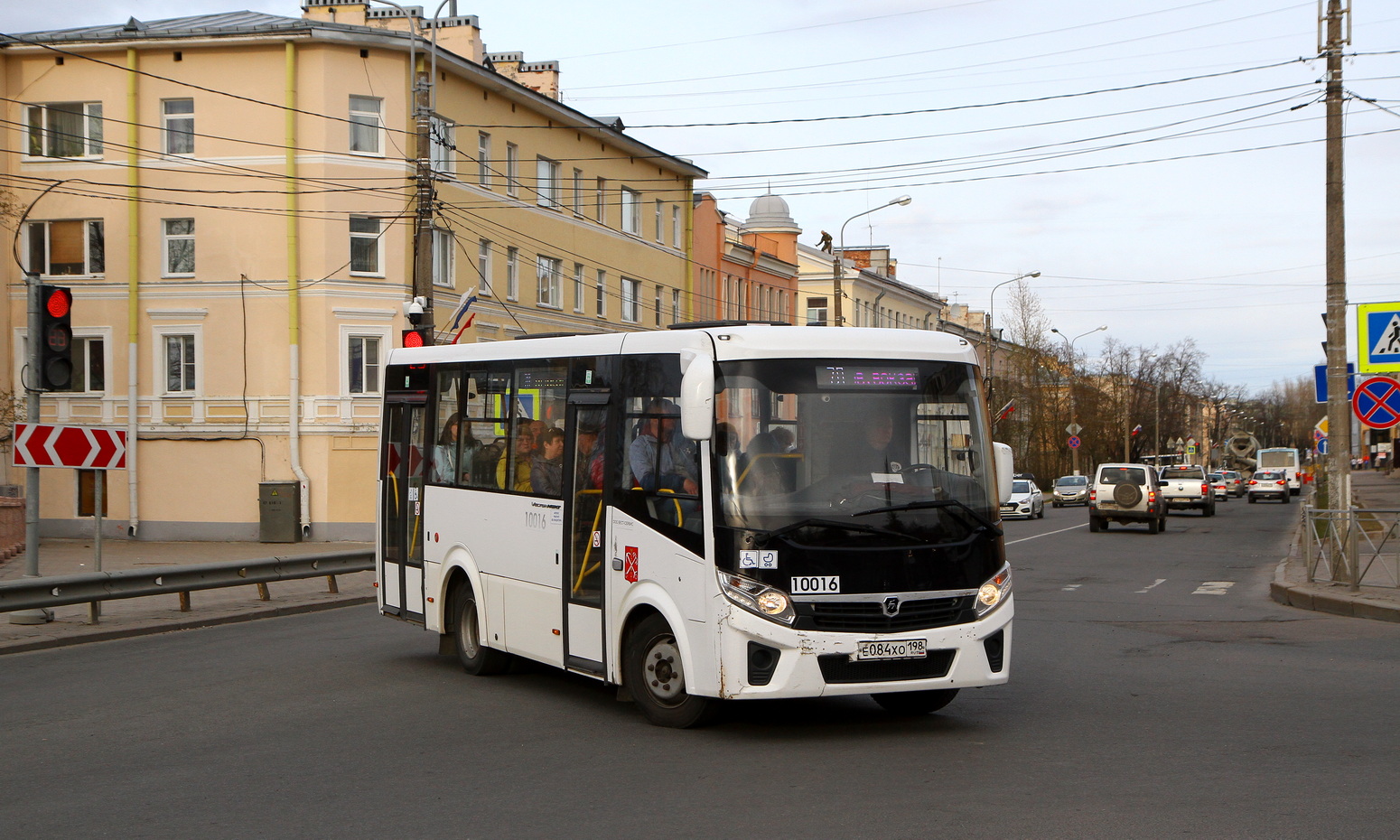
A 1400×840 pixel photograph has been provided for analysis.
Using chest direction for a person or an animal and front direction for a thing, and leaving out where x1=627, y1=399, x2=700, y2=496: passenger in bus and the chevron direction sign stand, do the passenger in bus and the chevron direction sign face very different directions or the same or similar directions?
same or similar directions

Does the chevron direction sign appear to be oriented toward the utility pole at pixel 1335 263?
no

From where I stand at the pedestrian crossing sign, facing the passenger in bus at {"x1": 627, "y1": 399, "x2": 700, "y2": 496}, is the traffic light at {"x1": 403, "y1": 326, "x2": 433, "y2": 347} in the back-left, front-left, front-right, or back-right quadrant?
front-right

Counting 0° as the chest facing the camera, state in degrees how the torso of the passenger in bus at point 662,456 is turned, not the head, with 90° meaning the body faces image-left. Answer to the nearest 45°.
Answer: approximately 315°

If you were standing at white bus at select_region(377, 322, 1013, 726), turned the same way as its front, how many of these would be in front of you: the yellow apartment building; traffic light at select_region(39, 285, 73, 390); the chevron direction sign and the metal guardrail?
0

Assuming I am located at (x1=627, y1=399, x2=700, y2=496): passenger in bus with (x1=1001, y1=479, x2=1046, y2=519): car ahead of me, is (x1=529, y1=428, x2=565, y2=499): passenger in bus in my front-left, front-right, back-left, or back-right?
front-left

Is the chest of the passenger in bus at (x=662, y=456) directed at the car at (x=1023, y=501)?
no

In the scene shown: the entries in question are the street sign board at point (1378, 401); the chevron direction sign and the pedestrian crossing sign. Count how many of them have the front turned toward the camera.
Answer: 3

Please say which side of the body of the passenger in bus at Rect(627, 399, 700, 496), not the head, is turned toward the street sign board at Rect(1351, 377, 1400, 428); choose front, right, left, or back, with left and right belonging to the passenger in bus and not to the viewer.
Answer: left

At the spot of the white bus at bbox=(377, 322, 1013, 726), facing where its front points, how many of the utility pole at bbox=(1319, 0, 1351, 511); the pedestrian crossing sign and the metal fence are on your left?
3

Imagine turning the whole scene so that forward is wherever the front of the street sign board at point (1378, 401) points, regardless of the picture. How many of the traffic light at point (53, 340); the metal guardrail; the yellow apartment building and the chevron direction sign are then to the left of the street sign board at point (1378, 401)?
0

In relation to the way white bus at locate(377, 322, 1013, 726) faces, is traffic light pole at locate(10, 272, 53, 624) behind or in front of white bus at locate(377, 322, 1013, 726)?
behind

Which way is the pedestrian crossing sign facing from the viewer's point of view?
toward the camera

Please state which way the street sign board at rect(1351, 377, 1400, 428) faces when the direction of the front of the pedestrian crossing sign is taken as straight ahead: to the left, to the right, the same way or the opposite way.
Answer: the same way

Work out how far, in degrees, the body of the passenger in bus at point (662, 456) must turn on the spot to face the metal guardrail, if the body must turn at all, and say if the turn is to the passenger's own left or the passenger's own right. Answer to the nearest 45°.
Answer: approximately 180°

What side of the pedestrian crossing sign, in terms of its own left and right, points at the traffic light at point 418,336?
right

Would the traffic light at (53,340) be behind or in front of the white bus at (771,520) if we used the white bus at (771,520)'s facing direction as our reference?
behind

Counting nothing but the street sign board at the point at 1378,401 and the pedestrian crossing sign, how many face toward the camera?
2

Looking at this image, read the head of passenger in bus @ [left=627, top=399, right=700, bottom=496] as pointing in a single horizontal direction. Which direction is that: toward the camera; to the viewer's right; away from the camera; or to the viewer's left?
toward the camera
